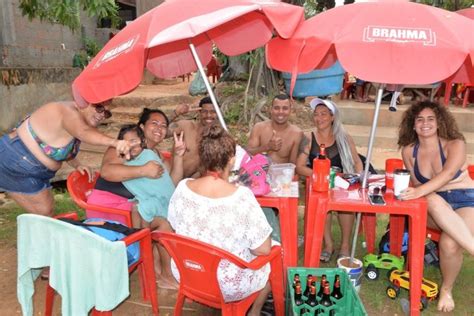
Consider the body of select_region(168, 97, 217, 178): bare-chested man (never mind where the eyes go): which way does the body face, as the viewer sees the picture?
toward the camera

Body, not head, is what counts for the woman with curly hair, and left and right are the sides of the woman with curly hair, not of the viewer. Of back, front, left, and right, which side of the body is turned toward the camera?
front

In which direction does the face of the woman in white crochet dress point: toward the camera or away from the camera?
away from the camera

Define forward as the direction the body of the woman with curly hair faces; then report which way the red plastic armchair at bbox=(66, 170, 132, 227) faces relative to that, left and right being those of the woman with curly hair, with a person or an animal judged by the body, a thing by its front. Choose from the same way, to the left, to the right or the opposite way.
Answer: to the left

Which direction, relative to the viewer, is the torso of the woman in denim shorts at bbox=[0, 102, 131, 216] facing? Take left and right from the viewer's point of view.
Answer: facing to the right of the viewer

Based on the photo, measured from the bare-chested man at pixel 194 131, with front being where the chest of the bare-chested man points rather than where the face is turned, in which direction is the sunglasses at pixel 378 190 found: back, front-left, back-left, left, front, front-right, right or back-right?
front-left

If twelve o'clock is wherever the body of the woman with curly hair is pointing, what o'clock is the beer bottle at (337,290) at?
The beer bottle is roughly at 1 o'clock from the woman with curly hair.

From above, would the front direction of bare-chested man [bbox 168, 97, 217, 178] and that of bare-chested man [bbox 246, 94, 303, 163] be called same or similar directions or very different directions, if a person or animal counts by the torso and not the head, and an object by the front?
same or similar directions

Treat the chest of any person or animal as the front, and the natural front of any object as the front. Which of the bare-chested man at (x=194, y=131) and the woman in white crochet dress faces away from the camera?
the woman in white crochet dress

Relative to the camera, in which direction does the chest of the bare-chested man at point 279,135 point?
toward the camera

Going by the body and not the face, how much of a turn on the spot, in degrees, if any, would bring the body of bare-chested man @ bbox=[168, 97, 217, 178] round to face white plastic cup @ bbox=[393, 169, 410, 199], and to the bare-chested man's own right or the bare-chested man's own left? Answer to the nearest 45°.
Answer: approximately 45° to the bare-chested man's own left

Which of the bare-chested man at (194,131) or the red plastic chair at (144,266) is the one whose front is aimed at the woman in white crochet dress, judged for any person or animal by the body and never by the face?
the bare-chested man

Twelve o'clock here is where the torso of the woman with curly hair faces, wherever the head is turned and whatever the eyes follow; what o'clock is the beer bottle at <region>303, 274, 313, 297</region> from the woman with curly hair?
The beer bottle is roughly at 1 o'clock from the woman with curly hair.

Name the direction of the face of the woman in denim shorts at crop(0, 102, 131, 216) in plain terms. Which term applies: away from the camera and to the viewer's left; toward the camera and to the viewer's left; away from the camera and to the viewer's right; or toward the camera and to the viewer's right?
toward the camera and to the viewer's right
